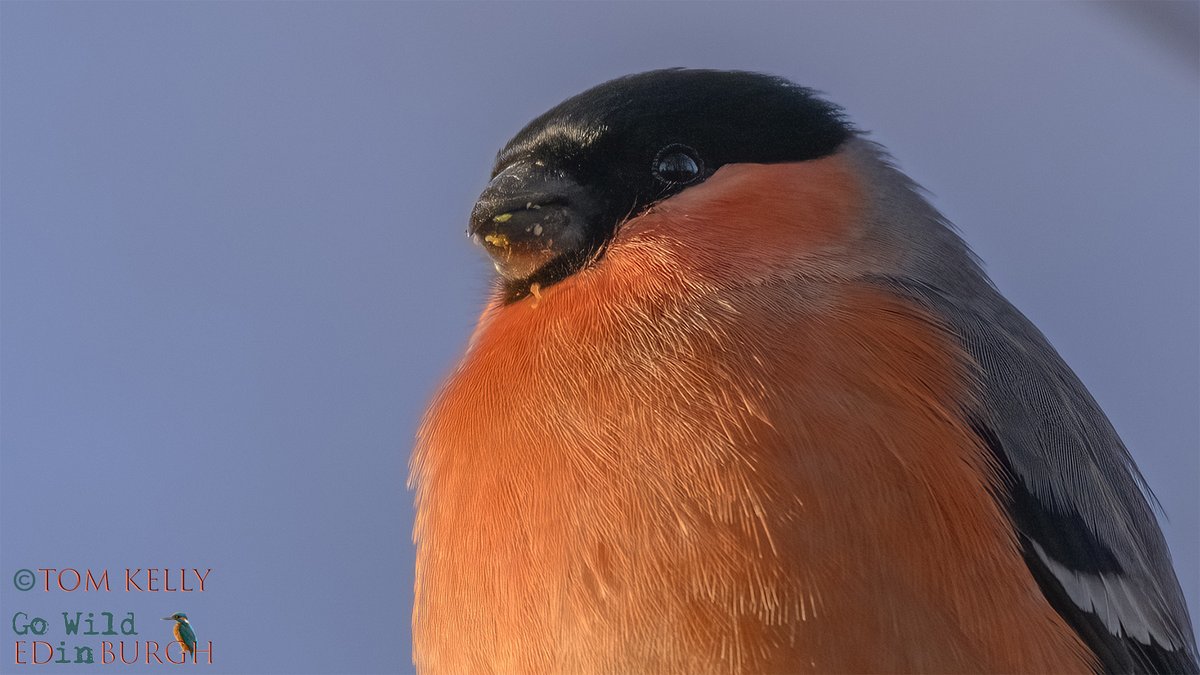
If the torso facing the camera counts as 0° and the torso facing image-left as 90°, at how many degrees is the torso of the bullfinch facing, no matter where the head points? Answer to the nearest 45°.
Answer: approximately 45°
